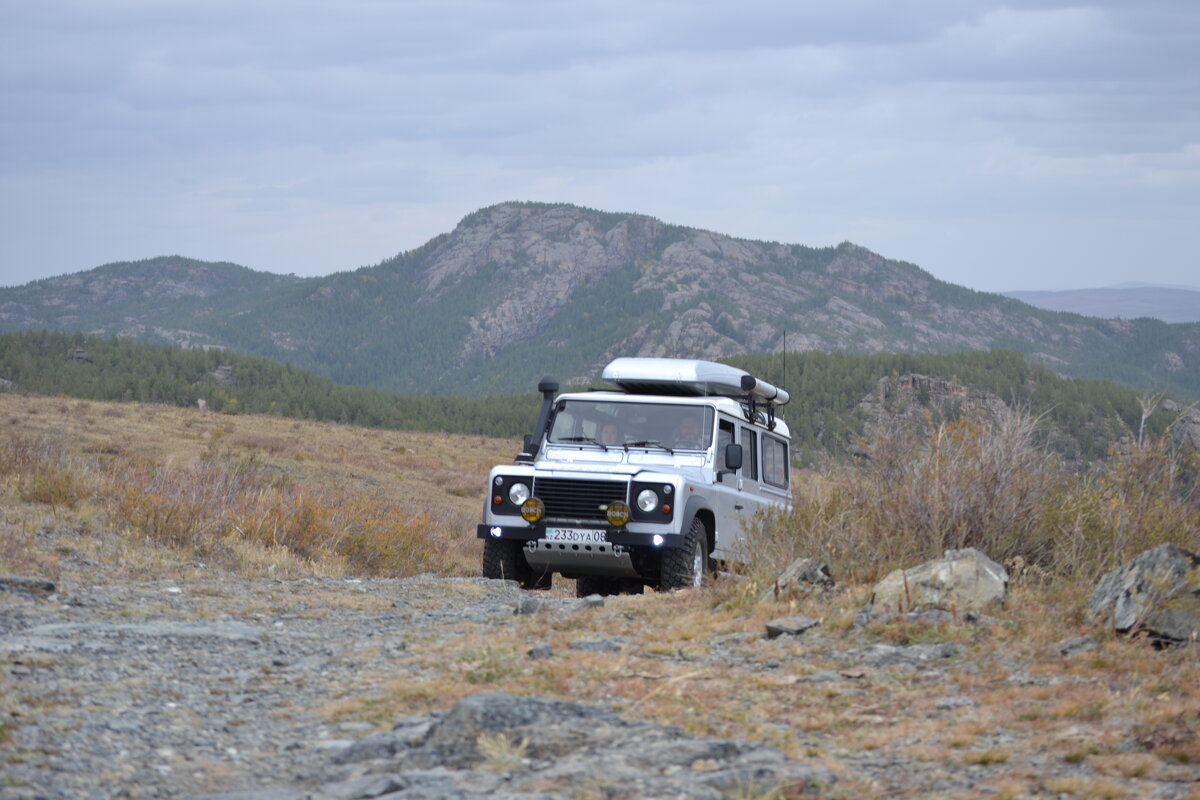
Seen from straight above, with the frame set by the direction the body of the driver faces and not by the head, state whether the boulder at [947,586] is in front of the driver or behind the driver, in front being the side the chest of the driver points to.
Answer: in front

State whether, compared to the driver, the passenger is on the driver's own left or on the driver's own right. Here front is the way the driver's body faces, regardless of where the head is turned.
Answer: on the driver's own right

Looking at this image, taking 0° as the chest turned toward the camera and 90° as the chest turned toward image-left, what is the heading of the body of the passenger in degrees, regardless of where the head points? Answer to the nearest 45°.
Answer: approximately 0°

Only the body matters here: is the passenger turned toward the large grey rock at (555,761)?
yes

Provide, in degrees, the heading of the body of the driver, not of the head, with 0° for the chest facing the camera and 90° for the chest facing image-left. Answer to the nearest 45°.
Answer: approximately 0°

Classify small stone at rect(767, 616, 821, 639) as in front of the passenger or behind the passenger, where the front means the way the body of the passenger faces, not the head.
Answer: in front

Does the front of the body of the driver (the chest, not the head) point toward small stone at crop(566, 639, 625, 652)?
yes

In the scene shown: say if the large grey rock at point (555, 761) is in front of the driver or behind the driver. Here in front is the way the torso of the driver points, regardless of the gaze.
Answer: in front

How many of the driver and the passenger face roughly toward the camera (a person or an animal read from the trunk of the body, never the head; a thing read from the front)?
2
